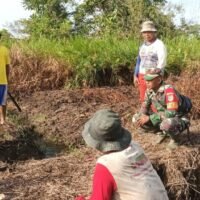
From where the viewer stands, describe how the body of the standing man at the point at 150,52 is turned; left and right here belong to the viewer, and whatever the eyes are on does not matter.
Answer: facing the viewer and to the left of the viewer

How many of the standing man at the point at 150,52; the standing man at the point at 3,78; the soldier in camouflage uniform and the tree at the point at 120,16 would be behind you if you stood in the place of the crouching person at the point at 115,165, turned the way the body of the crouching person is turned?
0

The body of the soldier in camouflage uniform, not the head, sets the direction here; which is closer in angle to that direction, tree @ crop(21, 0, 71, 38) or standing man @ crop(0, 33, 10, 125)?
the standing man

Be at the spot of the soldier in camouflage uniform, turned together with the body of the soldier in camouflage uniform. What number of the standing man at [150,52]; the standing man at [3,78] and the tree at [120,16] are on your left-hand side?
0

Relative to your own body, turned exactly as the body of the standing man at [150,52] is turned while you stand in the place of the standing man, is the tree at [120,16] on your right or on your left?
on your right

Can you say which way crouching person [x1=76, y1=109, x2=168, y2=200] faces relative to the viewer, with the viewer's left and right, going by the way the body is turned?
facing away from the viewer and to the left of the viewer

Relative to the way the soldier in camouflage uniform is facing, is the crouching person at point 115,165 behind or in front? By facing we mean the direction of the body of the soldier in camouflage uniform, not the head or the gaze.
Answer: in front

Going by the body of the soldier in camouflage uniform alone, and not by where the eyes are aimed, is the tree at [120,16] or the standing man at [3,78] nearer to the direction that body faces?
the standing man

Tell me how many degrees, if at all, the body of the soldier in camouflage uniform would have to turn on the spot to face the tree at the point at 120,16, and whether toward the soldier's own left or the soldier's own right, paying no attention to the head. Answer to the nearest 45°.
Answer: approximately 135° to the soldier's own right

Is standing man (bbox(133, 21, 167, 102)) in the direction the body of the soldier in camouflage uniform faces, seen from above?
no

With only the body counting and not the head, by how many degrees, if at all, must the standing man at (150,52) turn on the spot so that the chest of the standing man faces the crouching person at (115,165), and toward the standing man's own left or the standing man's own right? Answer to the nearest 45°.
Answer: approximately 45° to the standing man's own left

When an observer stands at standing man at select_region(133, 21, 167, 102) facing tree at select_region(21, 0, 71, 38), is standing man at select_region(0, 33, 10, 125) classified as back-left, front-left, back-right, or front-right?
front-left

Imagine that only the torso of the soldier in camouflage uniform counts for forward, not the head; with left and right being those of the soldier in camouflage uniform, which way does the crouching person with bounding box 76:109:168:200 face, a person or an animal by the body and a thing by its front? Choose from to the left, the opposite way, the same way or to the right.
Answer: to the right
